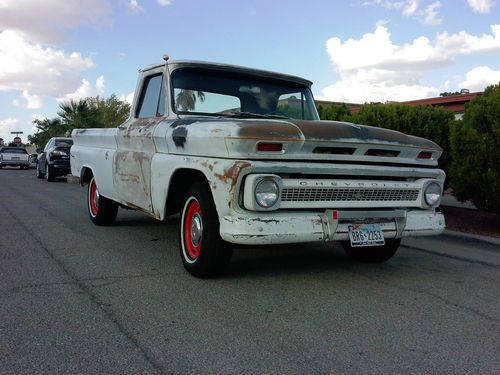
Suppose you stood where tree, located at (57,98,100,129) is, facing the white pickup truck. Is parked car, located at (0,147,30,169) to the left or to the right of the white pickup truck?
right

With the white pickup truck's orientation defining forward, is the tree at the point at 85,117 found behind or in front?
behind

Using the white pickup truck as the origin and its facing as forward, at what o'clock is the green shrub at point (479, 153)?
The green shrub is roughly at 9 o'clock from the white pickup truck.

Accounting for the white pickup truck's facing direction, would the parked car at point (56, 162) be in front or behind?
behind

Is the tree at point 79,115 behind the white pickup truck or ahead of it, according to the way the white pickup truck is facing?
behind

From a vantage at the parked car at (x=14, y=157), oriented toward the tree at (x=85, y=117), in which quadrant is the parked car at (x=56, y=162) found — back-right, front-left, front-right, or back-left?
back-right

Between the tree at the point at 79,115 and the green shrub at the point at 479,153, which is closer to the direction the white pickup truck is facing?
the green shrub

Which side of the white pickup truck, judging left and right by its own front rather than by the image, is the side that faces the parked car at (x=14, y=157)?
back

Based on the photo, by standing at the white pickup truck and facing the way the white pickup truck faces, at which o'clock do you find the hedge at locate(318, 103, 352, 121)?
The hedge is roughly at 8 o'clock from the white pickup truck.
